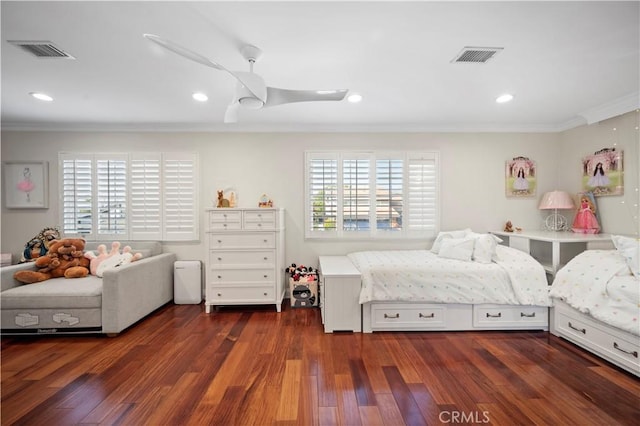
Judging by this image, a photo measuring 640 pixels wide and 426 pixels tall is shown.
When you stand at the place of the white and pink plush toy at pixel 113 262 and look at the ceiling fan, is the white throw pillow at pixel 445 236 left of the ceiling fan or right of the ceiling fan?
left

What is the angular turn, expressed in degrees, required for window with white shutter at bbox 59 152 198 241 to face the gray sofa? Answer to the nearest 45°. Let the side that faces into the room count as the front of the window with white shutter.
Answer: approximately 45° to its right

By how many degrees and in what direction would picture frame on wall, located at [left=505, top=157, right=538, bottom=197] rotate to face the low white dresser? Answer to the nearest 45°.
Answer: approximately 45° to its right

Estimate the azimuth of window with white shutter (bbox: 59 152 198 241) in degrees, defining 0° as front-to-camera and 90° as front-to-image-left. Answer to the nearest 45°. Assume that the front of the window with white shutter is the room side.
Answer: approximately 0°

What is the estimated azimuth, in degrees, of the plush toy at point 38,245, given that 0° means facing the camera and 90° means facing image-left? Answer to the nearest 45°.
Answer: approximately 315°
